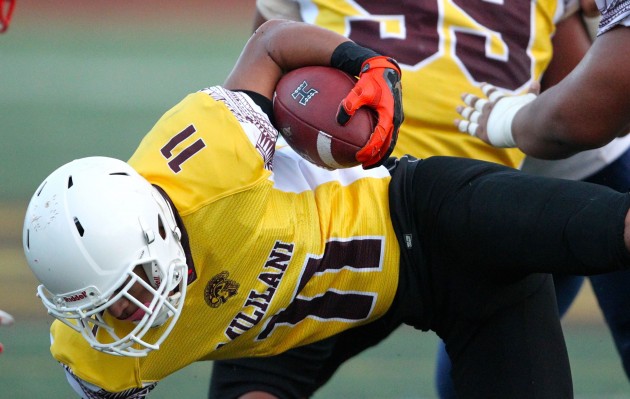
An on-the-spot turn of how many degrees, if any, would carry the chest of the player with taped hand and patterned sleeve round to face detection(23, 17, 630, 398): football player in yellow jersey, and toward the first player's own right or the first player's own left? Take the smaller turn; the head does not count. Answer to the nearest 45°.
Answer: approximately 45° to the first player's own left

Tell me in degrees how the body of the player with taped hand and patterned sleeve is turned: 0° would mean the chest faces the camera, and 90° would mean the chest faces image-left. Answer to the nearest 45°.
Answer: approximately 90°
